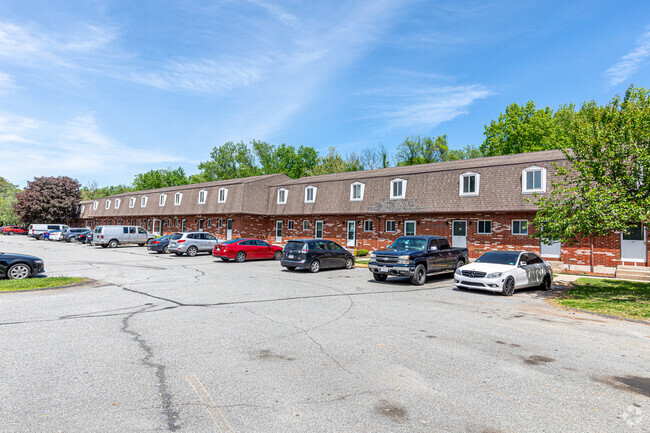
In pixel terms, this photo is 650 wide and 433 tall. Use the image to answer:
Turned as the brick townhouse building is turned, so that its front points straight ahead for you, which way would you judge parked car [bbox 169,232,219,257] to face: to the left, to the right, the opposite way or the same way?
the opposite way

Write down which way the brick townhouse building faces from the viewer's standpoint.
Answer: facing the viewer and to the left of the viewer

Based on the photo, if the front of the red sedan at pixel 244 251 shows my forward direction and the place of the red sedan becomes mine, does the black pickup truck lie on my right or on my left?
on my right

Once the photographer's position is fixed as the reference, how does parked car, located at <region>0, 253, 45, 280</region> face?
facing to the right of the viewer
